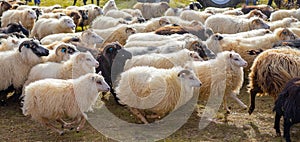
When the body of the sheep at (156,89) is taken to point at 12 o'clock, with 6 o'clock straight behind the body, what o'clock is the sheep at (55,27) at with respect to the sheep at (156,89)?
the sheep at (55,27) is roughly at 8 o'clock from the sheep at (156,89).

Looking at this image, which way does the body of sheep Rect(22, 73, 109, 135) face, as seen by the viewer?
to the viewer's right

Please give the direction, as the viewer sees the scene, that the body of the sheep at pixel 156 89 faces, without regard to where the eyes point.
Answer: to the viewer's right

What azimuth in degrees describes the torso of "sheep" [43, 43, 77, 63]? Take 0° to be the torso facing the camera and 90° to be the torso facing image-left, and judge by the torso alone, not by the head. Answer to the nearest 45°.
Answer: approximately 270°

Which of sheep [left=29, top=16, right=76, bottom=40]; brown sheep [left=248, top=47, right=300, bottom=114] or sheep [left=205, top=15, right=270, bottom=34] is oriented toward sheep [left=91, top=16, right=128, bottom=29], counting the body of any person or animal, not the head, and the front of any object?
sheep [left=29, top=16, right=76, bottom=40]

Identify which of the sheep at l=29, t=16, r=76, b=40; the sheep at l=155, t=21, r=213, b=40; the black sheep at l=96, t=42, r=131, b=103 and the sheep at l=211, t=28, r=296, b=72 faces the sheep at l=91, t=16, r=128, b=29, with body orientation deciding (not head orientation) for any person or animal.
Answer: the sheep at l=29, t=16, r=76, b=40

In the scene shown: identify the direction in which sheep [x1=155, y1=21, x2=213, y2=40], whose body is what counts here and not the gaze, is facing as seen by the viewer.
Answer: to the viewer's right

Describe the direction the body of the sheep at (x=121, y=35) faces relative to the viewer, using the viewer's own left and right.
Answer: facing to the right of the viewer

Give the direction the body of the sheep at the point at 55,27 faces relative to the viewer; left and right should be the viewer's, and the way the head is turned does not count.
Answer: facing to the right of the viewer

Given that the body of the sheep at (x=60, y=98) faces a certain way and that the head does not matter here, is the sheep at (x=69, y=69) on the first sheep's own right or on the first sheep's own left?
on the first sheep's own left

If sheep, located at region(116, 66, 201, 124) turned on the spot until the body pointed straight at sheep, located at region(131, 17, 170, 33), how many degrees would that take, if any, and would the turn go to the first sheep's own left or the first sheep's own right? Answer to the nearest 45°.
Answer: approximately 90° to the first sheep's own left

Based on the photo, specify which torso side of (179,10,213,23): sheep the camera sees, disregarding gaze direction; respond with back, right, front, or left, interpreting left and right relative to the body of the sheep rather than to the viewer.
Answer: right

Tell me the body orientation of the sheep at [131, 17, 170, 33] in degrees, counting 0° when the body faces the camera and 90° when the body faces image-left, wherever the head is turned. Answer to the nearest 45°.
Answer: approximately 270°

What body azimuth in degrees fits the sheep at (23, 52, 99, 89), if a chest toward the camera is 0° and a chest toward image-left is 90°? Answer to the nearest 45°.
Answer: approximately 270°
